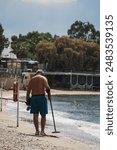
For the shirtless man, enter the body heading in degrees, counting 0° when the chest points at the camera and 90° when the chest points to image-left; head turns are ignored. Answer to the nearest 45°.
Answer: approximately 180°
